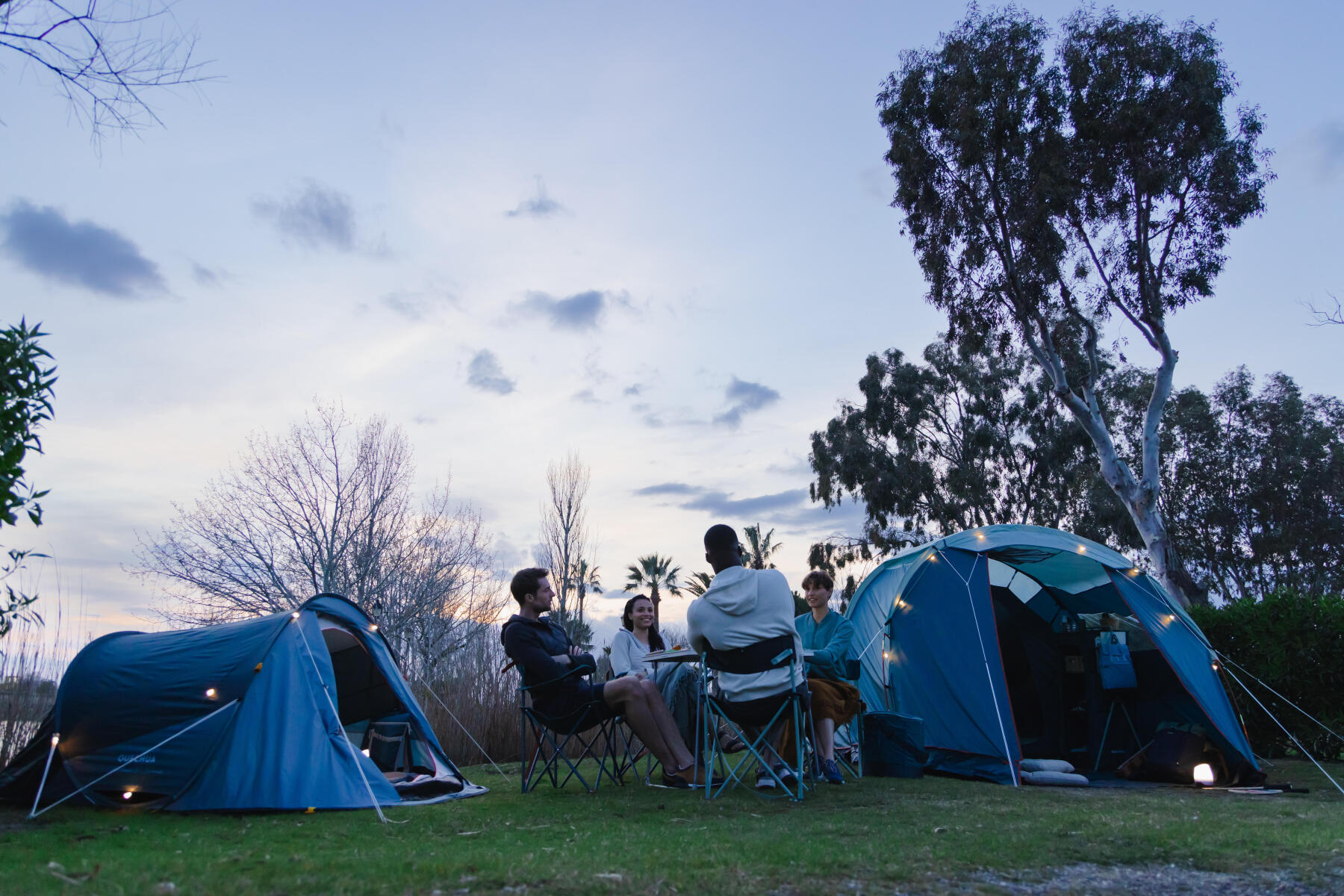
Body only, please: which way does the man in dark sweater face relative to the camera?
to the viewer's right

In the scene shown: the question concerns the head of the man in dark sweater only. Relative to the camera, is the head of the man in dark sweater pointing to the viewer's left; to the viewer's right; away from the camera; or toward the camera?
to the viewer's right

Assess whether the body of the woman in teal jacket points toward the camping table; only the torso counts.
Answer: yes

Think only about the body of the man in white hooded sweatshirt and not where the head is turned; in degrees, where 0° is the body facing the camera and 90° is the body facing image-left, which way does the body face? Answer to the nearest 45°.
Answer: approximately 180°

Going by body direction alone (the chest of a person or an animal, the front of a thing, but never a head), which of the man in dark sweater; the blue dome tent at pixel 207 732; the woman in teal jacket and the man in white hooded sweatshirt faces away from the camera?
the man in white hooded sweatshirt

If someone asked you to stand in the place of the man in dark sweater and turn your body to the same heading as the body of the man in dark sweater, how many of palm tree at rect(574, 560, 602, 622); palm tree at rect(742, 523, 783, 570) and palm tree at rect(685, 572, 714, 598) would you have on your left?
3

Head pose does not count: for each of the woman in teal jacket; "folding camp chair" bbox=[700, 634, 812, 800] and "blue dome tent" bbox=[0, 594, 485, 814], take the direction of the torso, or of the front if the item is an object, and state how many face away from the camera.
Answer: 1

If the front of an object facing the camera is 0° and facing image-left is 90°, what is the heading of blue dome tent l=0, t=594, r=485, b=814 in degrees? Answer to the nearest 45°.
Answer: approximately 315°

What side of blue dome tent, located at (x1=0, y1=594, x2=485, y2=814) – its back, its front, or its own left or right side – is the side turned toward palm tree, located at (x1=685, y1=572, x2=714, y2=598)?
left

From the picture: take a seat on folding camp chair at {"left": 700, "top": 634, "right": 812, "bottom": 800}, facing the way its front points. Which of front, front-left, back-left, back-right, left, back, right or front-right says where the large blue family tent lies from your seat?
front-right

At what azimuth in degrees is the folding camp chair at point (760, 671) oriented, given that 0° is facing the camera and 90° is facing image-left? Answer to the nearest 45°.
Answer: approximately 180°

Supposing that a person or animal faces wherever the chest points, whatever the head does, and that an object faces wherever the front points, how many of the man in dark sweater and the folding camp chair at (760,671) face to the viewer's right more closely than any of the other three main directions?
1

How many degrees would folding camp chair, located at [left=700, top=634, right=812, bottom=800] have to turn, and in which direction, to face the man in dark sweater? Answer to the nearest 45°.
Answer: approximately 45° to its left

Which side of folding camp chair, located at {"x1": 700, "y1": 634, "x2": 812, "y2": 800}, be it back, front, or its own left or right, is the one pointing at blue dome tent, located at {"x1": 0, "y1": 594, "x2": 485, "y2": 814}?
left

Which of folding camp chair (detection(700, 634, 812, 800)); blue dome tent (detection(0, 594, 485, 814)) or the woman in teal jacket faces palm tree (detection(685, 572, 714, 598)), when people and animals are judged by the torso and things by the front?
the folding camp chair

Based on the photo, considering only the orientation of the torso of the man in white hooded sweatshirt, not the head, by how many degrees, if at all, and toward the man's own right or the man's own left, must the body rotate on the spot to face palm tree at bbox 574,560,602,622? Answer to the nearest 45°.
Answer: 0° — they already face it

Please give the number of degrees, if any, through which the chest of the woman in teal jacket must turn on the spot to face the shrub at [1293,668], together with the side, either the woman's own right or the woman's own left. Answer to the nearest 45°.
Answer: approximately 180°
